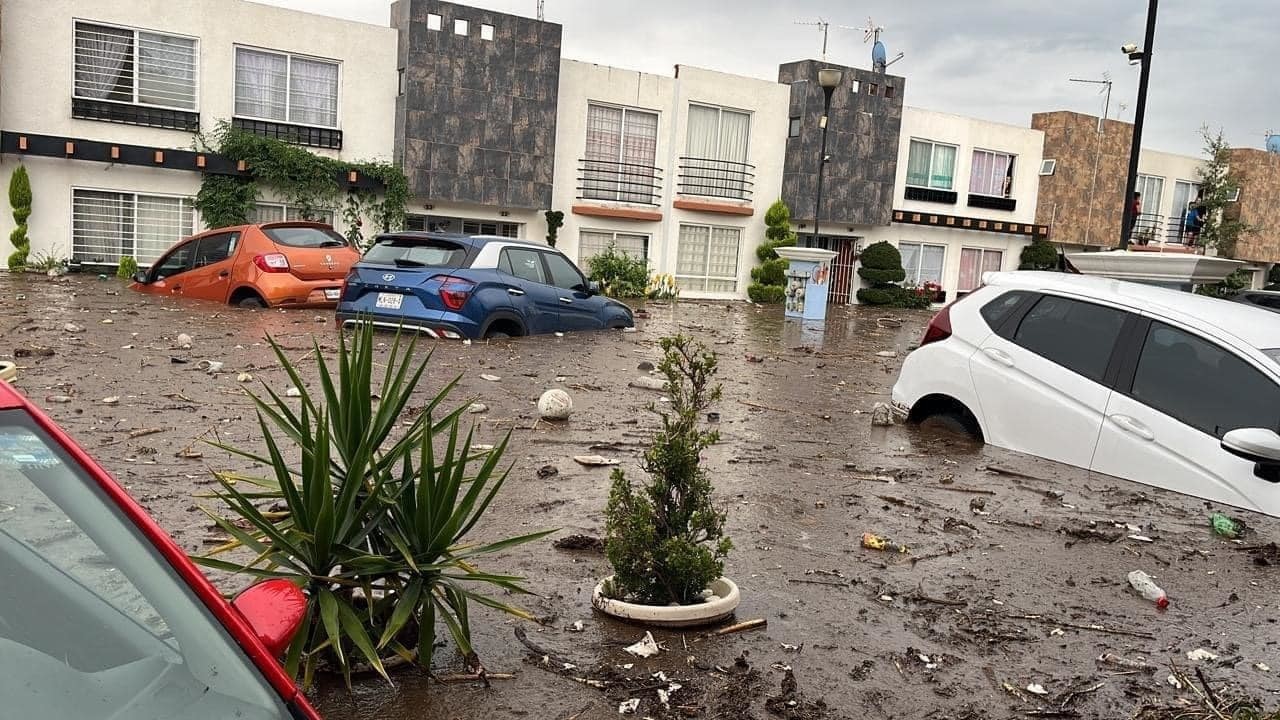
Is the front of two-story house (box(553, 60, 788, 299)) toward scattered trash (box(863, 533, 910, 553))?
yes

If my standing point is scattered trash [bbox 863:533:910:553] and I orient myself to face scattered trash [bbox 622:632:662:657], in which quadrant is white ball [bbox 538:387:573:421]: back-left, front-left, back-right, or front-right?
back-right

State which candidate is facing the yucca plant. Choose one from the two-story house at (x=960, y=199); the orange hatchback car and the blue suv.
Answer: the two-story house

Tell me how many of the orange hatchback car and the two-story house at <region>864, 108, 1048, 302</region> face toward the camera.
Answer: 1

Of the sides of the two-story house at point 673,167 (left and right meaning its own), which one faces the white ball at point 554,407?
front

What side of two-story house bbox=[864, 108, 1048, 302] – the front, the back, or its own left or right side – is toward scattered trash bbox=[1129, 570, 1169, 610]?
front

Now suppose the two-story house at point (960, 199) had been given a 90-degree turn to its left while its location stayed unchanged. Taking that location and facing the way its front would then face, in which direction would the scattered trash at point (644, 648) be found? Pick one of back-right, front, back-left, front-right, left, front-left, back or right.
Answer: right

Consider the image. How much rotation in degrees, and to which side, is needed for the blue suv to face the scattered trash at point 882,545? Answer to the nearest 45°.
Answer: approximately 135° to its right

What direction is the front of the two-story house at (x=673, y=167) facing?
toward the camera

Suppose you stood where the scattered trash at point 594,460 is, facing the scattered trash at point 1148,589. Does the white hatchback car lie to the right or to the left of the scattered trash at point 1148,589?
left

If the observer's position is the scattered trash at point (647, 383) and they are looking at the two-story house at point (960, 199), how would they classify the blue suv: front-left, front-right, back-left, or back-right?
front-left

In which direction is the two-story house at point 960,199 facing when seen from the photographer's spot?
facing the viewer

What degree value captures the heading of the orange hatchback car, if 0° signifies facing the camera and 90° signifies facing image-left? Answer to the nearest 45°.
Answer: approximately 135°

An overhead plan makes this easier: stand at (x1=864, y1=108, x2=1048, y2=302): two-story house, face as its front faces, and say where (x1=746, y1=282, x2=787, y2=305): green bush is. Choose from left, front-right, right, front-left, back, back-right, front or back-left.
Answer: front-right

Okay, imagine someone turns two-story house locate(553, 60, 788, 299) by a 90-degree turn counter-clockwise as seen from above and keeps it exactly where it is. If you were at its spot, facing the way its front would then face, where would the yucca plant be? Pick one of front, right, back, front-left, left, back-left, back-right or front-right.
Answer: right

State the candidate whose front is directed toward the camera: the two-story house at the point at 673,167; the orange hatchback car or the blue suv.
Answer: the two-story house

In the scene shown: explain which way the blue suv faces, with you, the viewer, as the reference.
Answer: facing away from the viewer and to the right of the viewer

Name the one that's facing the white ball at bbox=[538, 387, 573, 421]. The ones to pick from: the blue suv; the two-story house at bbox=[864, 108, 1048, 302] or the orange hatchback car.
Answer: the two-story house

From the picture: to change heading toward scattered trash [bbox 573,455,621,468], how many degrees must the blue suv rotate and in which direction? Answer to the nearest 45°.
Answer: approximately 135° to its right

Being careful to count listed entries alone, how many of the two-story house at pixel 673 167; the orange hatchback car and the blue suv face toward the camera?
1
